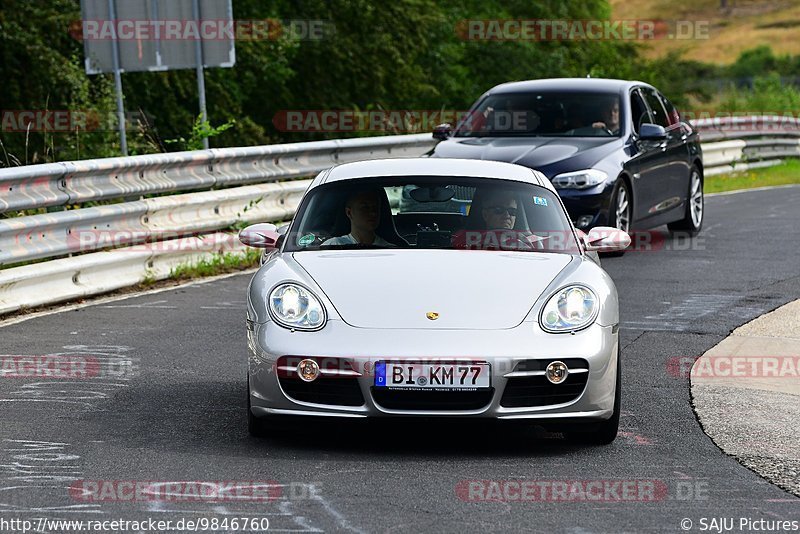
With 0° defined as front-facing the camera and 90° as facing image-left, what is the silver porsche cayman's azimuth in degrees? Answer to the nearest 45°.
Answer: approximately 0°

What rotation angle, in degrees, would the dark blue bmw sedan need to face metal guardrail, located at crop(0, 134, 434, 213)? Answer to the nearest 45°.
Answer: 0° — it already faces it

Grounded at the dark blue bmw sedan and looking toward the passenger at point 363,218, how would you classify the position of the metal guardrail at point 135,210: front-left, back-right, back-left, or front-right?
front-right

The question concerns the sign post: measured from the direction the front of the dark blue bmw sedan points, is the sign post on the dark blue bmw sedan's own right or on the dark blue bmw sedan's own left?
on the dark blue bmw sedan's own right

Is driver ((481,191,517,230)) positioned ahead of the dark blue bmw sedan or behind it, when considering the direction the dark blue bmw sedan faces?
ahead

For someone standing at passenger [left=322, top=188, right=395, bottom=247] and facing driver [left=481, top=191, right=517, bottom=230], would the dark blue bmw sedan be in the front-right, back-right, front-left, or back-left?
front-left

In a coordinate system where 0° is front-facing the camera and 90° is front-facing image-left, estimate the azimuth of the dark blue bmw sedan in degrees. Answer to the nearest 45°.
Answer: approximately 45°

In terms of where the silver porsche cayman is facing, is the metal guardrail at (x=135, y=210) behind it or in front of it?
behind

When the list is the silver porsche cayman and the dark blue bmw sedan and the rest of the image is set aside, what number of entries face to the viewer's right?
0

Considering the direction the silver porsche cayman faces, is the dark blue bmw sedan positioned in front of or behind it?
behind
